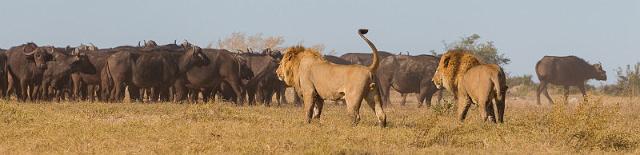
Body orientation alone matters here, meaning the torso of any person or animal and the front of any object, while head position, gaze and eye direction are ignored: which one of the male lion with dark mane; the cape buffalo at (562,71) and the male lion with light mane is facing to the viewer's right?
the cape buffalo

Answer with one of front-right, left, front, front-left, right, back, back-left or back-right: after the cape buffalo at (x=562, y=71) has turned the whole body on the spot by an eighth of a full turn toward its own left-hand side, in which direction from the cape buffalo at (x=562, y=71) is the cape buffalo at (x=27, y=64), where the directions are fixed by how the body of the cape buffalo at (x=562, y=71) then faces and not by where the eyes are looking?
back

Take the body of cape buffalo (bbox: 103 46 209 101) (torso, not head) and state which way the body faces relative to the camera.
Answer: to the viewer's right

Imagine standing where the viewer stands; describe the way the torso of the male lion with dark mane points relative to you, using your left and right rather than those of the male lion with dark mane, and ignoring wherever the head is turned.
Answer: facing away from the viewer and to the left of the viewer

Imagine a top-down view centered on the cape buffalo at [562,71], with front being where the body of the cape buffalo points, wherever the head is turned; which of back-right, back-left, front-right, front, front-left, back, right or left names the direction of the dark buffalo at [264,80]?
back-right

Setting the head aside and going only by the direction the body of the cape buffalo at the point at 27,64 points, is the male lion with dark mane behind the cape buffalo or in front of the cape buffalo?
in front

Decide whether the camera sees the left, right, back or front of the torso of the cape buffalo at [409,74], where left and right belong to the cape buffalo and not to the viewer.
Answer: right

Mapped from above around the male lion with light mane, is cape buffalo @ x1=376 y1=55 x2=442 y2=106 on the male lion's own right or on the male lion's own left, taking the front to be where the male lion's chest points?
on the male lion's own right

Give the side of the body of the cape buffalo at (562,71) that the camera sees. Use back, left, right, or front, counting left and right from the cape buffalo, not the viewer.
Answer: right
